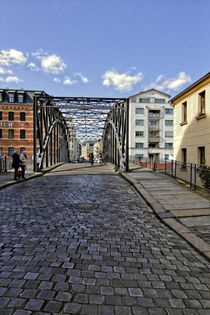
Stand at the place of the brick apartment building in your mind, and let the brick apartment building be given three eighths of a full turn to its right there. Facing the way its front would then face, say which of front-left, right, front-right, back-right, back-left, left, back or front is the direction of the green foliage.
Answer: back-left

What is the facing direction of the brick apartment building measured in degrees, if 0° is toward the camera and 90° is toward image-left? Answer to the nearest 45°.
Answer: approximately 0°
